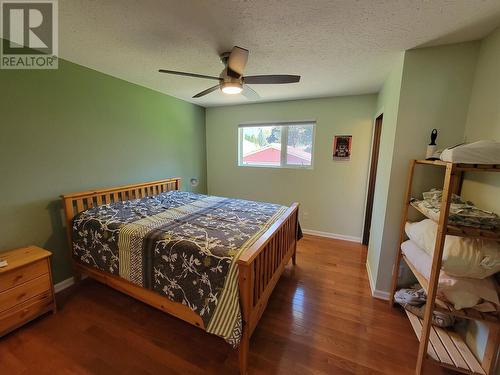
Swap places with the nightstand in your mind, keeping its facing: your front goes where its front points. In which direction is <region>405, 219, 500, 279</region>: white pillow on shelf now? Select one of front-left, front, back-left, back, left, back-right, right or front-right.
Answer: front

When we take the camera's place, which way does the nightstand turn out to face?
facing the viewer and to the right of the viewer

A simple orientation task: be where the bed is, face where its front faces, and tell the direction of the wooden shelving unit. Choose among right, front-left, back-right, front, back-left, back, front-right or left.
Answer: front

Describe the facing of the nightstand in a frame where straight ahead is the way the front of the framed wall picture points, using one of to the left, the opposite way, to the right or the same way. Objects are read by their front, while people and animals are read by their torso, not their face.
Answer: to the left

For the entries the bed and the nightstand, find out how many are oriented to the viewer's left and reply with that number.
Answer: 0

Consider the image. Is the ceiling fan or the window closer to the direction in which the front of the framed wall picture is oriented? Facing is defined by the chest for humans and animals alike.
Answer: the ceiling fan

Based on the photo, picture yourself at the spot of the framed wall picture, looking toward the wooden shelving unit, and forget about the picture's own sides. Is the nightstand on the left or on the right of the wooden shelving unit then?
right

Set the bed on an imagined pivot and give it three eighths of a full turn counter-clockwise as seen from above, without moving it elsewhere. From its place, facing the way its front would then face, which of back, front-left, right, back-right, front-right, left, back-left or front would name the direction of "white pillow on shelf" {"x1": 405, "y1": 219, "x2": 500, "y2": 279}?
back-right

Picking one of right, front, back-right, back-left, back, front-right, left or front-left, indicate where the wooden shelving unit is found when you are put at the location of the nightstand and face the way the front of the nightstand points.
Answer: front

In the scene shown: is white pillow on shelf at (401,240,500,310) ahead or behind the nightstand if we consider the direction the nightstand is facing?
ahead

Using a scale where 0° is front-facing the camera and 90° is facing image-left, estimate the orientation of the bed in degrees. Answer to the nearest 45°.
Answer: approximately 315°

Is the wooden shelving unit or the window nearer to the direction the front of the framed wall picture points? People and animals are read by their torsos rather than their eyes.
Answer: the wooden shelving unit

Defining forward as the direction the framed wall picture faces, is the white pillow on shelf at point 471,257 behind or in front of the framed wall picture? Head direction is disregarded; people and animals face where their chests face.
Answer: in front

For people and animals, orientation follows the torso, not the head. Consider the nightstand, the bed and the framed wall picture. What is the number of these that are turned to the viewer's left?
0

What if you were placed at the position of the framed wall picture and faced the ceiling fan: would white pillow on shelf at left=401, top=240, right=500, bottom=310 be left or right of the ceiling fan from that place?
left

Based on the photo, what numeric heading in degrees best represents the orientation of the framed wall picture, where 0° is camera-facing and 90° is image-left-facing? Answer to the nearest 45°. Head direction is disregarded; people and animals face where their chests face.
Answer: approximately 0°

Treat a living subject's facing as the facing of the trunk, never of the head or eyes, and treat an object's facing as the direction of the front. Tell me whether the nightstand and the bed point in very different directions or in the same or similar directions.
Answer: same or similar directions

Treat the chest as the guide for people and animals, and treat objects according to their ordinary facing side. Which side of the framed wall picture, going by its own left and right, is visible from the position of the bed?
front

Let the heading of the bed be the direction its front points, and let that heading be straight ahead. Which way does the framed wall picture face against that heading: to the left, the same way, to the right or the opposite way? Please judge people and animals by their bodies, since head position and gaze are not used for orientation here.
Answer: to the right

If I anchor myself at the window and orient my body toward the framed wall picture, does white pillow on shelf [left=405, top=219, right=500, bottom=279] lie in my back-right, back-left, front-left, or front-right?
front-right

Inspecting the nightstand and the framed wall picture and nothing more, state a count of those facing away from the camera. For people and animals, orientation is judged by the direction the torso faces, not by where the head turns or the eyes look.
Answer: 0
